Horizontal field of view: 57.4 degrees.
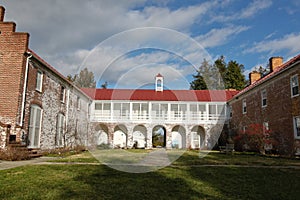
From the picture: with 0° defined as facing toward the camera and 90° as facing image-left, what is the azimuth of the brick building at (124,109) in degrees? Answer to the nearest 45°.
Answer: approximately 0°

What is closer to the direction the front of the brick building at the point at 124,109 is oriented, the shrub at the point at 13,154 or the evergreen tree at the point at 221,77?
the shrub

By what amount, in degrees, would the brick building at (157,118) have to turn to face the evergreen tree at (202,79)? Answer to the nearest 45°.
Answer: approximately 135° to its left

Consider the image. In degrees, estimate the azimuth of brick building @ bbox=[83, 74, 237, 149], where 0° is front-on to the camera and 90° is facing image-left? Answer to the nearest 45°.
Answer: approximately 0°

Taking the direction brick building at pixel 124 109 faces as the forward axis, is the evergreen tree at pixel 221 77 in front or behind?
behind

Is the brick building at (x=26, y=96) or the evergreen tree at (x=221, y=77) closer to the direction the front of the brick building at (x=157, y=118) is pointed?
the brick building at (x=26, y=96)
